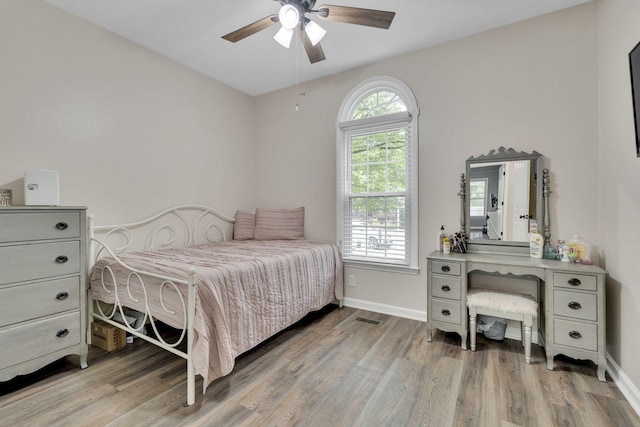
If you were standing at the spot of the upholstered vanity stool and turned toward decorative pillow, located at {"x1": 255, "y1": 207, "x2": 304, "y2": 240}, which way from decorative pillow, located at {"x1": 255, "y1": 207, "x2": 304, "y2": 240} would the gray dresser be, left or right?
left

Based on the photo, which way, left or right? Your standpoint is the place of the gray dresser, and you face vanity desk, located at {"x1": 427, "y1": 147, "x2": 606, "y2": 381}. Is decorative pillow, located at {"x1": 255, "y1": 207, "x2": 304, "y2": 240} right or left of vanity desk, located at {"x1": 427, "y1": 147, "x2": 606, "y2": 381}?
left

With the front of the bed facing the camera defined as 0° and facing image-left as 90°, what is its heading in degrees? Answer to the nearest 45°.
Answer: approximately 45°

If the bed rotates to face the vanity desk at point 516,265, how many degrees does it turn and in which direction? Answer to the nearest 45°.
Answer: approximately 45° to its left

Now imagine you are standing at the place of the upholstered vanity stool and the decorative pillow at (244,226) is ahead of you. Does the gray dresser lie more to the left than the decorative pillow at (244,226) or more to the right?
left
